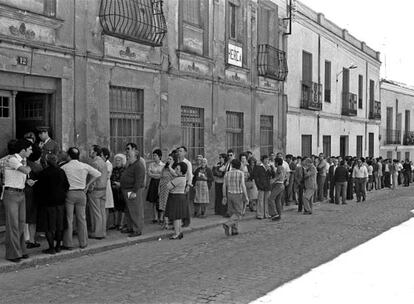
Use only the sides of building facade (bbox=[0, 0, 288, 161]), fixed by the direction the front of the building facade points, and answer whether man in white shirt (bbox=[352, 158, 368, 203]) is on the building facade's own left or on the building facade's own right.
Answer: on the building facade's own left

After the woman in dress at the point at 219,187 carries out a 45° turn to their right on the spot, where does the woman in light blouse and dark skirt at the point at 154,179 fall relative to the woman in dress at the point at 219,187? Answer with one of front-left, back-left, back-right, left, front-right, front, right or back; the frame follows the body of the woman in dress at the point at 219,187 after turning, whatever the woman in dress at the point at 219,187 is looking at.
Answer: front-left

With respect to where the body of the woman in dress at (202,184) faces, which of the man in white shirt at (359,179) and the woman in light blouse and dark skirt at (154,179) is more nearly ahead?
the woman in light blouse and dark skirt

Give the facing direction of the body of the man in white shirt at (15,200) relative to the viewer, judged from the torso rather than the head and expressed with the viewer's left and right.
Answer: facing to the right of the viewer

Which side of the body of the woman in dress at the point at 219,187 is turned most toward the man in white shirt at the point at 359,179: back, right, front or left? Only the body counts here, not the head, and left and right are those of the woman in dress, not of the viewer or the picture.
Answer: back

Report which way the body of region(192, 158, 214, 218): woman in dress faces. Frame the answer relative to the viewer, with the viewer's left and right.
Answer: facing the viewer

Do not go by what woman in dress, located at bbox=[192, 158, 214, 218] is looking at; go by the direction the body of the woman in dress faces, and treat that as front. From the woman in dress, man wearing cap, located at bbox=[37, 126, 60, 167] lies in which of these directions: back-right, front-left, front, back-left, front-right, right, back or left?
front-right

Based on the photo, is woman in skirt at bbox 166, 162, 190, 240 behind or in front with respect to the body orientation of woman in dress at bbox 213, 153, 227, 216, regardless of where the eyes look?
in front

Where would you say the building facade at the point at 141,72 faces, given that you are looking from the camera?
facing the viewer and to the right of the viewer

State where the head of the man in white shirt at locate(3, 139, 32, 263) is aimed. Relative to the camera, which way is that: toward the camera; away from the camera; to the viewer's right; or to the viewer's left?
to the viewer's right
